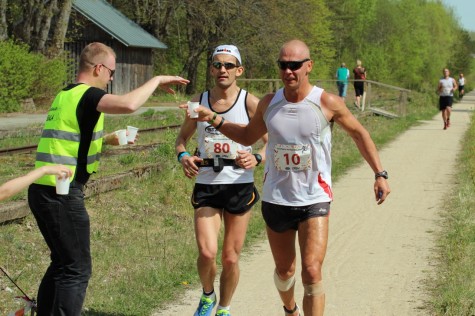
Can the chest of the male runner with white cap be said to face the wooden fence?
no

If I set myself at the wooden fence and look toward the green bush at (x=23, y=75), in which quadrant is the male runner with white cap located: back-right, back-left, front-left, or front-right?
front-left

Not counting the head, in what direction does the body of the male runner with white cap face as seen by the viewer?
toward the camera

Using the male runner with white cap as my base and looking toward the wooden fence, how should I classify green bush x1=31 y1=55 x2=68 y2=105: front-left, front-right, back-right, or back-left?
front-left

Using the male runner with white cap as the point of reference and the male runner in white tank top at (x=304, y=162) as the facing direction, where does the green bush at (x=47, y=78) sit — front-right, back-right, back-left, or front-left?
back-left

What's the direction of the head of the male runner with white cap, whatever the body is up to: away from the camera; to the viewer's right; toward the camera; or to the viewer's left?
toward the camera

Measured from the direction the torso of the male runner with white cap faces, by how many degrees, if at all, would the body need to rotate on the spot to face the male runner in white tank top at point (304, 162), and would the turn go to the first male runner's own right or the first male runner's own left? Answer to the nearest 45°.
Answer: approximately 45° to the first male runner's own left

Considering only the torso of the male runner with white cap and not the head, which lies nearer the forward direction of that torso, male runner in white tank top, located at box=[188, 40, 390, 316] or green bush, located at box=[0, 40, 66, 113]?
the male runner in white tank top

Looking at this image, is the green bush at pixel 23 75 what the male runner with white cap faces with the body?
no

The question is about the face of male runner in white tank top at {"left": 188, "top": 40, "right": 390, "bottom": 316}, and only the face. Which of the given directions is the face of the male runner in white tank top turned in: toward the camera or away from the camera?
toward the camera

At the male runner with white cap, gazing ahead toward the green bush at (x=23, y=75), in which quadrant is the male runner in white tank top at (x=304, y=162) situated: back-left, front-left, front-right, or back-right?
back-right

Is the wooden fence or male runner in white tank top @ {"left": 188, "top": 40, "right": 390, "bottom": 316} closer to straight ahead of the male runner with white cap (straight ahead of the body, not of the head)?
the male runner in white tank top

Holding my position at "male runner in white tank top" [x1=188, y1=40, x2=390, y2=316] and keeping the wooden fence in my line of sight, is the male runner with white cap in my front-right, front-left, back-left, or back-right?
front-left

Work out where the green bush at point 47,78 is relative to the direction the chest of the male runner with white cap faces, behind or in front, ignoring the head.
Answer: behind
